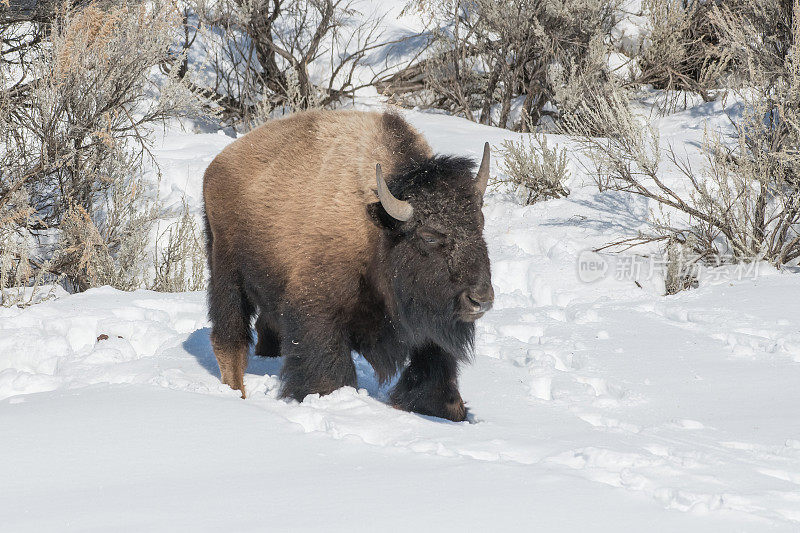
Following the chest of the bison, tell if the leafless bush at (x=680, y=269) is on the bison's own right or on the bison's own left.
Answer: on the bison's own left

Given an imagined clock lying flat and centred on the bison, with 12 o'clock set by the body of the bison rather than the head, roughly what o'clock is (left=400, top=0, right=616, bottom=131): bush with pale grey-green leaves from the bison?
The bush with pale grey-green leaves is roughly at 8 o'clock from the bison.

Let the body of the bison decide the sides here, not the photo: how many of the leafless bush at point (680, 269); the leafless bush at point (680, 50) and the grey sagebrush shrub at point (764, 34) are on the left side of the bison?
3

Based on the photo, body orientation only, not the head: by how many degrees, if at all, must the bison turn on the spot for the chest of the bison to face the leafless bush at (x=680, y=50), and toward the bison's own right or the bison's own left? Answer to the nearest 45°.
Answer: approximately 90° to the bison's own left

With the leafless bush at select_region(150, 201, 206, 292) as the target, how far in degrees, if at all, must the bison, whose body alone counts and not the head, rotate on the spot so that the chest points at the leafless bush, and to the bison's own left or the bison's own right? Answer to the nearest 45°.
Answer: approximately 180°

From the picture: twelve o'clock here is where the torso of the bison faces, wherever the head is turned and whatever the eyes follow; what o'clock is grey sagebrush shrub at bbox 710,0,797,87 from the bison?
The grey sagebrush shrub is roughly at 9 o'clock from the bison.

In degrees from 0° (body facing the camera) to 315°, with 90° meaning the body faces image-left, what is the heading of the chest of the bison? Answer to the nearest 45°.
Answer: approximately 315°

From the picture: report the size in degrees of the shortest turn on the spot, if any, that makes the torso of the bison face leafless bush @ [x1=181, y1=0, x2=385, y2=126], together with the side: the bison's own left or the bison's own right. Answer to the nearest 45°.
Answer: approximately 135° to the bison's own left

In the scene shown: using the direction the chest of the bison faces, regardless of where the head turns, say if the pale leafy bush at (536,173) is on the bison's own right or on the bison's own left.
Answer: on the bison's own left

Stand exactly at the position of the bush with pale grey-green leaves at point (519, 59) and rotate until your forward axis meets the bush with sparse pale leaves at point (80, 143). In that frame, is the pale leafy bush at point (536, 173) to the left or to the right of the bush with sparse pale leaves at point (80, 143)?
left
